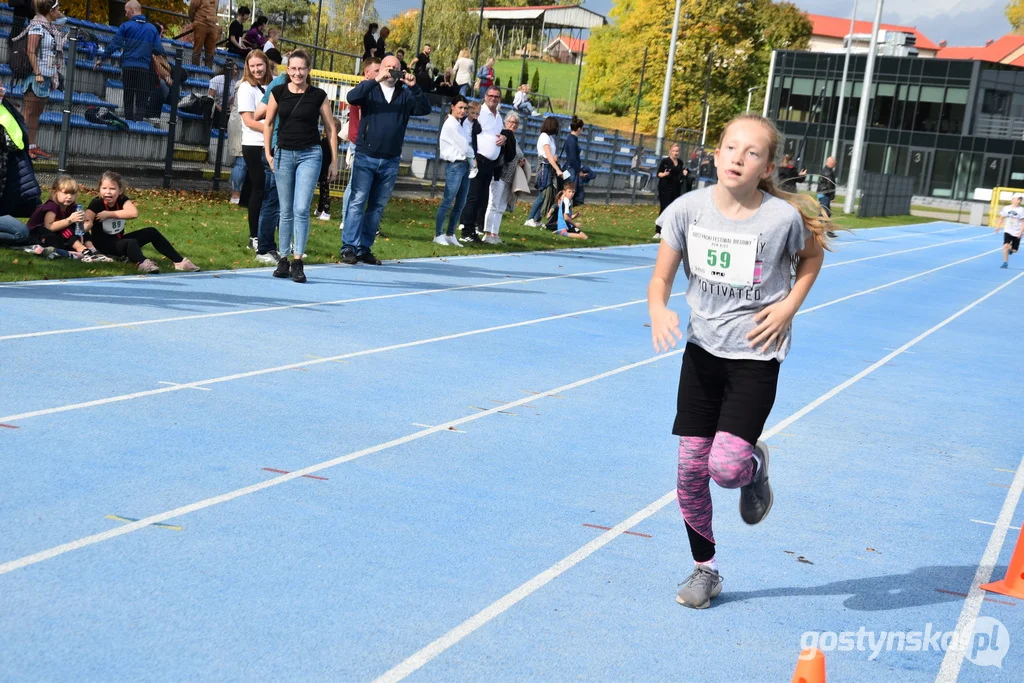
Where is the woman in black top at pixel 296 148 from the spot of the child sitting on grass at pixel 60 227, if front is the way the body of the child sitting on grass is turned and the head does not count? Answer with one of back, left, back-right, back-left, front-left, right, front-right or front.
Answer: front-left

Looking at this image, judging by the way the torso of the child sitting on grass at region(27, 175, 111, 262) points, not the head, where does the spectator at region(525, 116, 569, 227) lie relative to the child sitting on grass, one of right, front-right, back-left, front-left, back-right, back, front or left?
left

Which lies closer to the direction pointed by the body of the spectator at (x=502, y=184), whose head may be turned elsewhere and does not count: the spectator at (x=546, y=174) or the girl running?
the girl running

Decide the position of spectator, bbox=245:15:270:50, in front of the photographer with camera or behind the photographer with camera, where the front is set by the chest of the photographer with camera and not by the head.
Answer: behind

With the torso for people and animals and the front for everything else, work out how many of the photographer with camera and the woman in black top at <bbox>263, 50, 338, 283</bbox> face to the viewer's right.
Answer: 0

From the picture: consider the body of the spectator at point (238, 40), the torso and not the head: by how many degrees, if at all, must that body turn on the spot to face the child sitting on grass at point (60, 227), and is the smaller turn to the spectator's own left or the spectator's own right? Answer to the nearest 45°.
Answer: approximately 45° to the spectator's own right

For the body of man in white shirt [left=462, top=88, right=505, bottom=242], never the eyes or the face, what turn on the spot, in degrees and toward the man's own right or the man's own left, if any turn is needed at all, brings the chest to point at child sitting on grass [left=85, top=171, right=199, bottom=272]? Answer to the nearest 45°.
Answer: approximately 90° to the man's own right

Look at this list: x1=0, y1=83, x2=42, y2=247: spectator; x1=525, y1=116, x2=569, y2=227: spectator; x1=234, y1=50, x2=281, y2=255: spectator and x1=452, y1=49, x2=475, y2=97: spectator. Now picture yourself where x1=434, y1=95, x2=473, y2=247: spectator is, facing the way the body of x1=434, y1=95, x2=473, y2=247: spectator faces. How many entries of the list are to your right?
2

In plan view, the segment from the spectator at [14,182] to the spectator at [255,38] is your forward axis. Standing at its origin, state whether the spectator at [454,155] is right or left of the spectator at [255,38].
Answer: right
